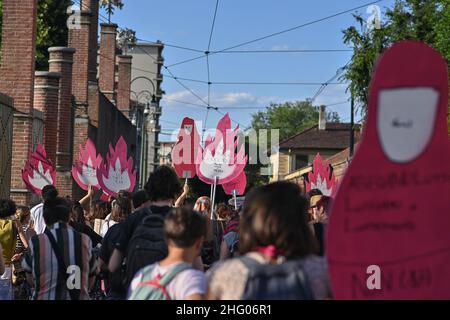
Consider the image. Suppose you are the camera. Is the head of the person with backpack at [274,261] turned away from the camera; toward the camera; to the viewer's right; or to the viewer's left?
away from the camera

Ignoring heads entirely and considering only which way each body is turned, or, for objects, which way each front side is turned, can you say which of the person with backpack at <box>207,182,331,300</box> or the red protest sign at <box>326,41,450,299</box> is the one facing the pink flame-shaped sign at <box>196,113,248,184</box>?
the person with backpack

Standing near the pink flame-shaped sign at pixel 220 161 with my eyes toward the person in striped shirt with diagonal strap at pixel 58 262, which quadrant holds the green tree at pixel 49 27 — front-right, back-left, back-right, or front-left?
back-right

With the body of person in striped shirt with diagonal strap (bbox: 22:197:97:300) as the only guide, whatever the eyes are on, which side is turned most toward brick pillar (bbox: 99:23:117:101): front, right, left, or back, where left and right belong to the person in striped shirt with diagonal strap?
front

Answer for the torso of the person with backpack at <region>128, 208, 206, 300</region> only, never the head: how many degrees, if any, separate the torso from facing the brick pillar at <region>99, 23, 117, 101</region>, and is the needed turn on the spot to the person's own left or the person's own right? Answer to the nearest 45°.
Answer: approximately 45° to the person's own left

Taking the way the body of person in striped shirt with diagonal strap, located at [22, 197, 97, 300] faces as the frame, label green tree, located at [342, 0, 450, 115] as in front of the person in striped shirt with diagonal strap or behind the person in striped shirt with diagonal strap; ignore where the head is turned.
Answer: in front

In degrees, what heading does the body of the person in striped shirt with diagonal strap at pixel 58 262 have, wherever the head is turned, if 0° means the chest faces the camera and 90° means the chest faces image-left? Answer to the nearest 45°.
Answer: approximately 180°

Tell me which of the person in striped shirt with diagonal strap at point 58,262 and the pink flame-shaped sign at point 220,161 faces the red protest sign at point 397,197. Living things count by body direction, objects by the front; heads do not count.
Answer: the pink flame-shaped sign

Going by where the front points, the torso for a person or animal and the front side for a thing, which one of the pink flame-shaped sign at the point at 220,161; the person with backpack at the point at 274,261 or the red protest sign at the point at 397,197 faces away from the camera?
the person with backpack

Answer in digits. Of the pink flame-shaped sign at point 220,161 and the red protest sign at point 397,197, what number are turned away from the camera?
0

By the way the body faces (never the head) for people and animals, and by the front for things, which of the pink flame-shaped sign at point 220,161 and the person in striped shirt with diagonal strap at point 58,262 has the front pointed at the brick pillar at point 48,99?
the person in striped shirt with diagonal strap

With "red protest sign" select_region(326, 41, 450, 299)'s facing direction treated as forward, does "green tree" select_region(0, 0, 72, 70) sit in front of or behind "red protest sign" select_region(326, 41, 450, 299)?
behind

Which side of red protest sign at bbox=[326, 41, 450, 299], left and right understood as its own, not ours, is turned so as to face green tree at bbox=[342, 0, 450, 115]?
back
